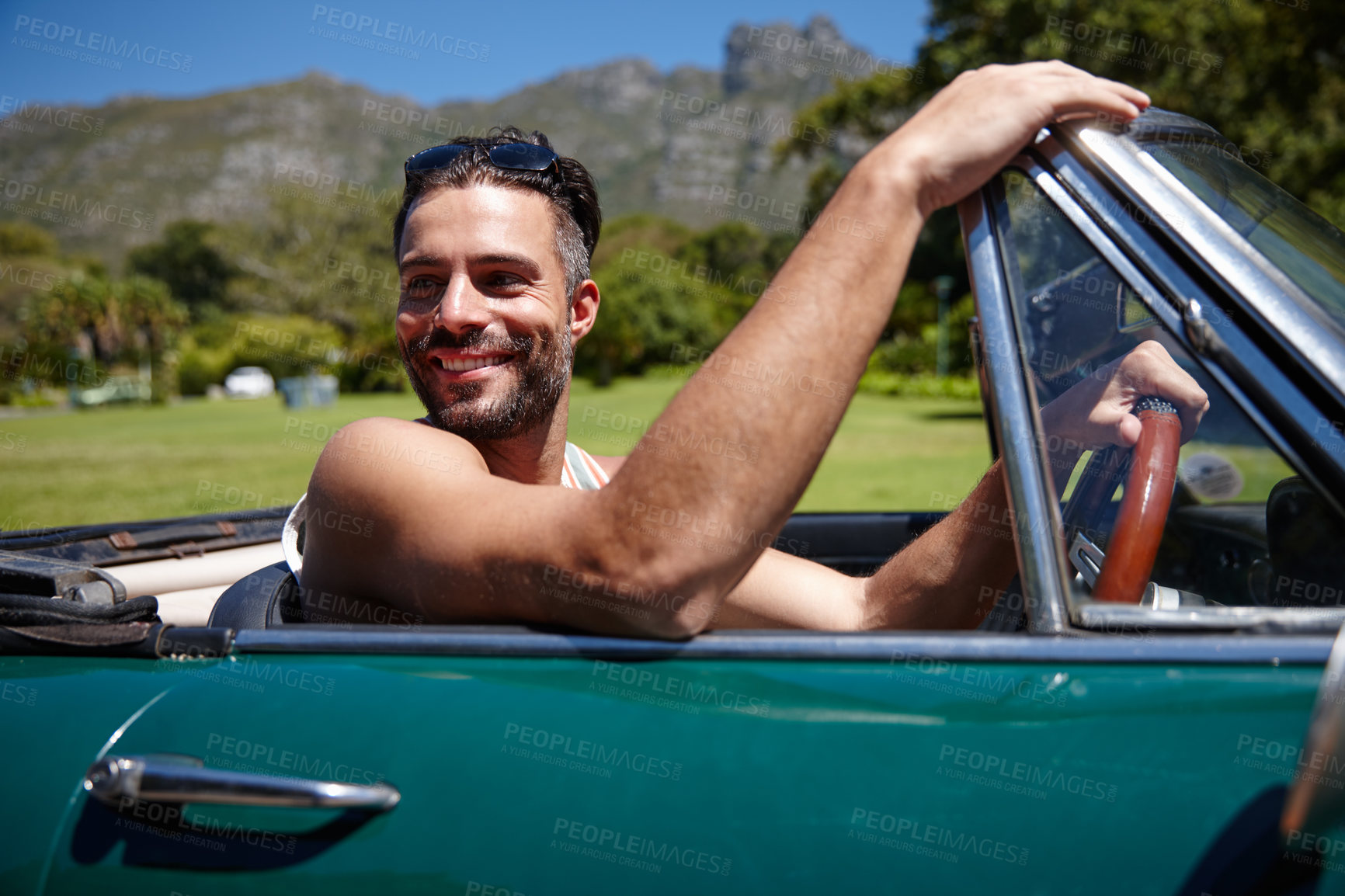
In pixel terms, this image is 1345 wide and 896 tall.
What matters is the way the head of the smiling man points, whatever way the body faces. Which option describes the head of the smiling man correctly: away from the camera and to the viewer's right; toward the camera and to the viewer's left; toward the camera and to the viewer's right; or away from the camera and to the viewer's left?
toward the camera and to the viewer's left

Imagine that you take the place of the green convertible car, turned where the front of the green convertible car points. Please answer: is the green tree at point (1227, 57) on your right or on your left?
on your left

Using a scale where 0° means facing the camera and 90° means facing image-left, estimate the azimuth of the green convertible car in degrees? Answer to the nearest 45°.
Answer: approximately 270°
